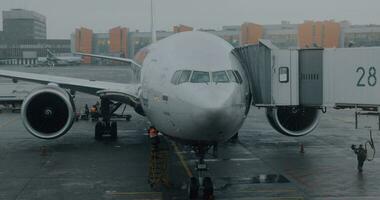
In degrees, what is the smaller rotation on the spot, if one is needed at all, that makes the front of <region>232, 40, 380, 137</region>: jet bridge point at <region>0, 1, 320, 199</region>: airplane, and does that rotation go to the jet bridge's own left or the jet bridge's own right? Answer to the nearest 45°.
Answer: approximately 45° to the jet bridge's own left

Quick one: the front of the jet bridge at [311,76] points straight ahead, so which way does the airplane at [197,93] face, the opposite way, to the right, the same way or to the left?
to the left

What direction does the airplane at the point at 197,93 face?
toward the camera

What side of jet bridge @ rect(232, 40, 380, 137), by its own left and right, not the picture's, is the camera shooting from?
left

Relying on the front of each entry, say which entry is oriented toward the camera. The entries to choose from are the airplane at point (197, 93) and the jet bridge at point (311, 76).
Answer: the airplane

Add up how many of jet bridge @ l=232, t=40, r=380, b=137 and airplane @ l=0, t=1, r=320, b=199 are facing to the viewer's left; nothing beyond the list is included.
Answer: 1

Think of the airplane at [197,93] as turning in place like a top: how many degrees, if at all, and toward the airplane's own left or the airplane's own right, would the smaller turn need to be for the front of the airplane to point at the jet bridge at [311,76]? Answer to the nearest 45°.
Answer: approximately 45° to the airplane's own left
